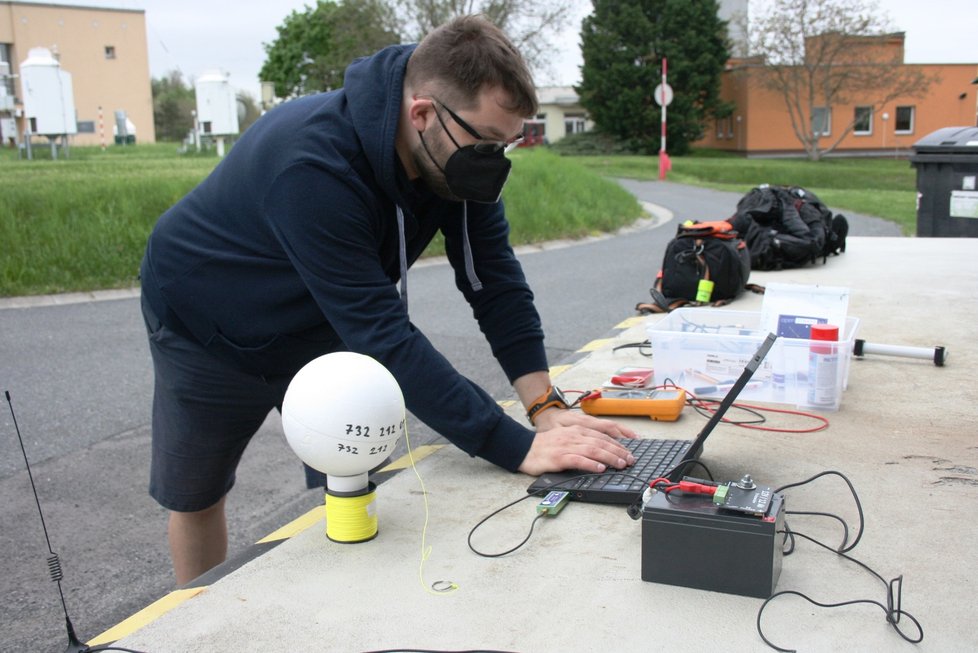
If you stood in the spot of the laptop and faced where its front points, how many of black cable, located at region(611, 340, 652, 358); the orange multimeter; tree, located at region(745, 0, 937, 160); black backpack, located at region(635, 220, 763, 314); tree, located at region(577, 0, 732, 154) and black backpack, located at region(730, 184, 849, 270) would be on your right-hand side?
6

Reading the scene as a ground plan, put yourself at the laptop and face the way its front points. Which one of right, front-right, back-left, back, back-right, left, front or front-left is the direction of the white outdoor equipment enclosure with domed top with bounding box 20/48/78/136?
front-right

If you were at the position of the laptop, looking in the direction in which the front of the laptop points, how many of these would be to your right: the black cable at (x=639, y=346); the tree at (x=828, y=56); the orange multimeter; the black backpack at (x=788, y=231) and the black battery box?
4

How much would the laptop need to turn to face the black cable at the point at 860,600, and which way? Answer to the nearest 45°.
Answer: approximately 135° to its left

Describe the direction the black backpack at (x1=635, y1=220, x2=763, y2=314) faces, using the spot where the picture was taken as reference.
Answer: facing the viewer

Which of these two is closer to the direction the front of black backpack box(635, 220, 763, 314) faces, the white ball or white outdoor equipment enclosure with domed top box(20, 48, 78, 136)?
the white ball

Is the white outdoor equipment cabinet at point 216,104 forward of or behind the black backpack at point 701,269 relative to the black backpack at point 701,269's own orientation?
behind

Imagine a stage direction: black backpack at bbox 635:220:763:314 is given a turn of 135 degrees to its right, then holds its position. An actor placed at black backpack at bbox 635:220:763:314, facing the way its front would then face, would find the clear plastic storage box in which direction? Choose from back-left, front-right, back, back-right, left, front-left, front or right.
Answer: back-left

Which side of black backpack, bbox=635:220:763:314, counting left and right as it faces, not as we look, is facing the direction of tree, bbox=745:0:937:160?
back

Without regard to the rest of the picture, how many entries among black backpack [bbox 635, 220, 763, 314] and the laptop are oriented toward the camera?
1

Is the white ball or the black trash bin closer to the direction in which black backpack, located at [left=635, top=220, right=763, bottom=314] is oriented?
the white ball

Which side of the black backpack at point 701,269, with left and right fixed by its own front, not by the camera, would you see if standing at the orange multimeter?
front

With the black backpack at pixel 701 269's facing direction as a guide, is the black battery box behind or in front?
in front

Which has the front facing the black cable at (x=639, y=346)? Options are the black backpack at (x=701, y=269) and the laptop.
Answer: the black backpack

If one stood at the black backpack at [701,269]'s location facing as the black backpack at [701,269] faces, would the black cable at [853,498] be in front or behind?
in front

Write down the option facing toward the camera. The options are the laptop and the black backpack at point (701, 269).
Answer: the black backpack

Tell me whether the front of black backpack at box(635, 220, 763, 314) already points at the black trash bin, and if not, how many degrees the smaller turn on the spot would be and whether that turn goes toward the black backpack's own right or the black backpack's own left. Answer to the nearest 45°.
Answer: approximately 135° to the black backpack's own left

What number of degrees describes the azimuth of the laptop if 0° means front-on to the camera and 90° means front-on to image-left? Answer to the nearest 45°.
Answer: approximately 90°

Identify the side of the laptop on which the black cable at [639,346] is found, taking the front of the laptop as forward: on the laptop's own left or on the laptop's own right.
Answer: on the laptop's own right
